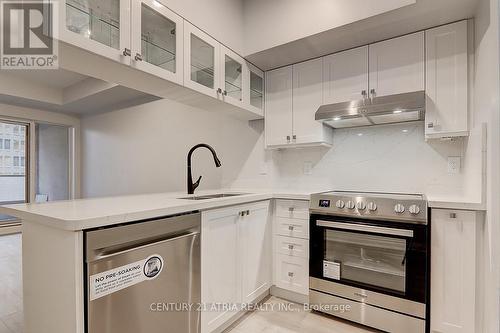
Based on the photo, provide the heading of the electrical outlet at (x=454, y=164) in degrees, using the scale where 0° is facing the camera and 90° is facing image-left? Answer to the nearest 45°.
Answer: approximately 0°

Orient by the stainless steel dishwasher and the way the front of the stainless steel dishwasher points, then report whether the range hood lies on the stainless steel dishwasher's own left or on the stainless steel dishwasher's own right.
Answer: on the stainless steel dishwasher's own left

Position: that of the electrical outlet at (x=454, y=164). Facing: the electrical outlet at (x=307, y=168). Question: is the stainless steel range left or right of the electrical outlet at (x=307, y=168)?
left

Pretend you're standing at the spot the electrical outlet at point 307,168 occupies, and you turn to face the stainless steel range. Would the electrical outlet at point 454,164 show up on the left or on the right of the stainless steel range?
left

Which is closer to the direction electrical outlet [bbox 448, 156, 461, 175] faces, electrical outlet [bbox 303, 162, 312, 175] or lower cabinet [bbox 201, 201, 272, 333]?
the lower cabinet

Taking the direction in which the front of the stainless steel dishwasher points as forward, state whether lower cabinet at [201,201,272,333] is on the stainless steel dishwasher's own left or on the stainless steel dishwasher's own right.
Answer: on the stainless steel dishwasher's own left

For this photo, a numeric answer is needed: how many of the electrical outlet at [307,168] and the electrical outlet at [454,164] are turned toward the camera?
2

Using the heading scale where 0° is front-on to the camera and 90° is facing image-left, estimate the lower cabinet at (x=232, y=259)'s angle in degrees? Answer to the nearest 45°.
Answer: approximately 315°
